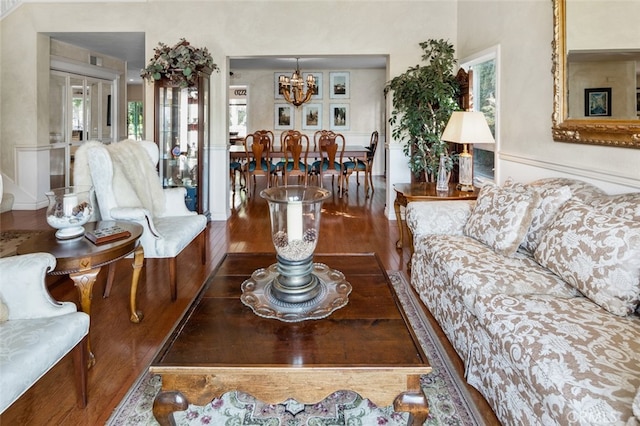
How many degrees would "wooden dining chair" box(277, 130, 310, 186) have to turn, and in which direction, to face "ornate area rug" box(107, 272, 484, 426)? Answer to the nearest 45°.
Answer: approximately 180°

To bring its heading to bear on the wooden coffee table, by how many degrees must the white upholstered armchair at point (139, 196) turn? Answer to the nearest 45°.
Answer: approximately 45° to its right

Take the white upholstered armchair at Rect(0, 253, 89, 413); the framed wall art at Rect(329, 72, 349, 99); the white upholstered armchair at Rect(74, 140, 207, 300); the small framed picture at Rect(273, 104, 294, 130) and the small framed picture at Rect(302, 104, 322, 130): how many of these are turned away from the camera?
0

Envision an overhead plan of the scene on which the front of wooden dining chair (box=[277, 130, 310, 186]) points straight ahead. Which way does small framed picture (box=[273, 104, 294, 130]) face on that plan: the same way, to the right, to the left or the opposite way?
the opposite way

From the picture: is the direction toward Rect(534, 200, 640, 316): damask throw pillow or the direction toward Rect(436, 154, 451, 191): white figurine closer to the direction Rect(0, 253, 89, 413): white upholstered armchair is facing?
the damask throw pillow

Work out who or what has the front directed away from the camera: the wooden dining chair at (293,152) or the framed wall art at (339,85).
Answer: the wooden dining chair

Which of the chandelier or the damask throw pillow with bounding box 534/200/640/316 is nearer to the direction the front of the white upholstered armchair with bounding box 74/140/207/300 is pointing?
the damask throw pillow

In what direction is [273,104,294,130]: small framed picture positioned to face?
toward the camera

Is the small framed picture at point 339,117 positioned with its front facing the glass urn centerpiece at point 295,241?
yes

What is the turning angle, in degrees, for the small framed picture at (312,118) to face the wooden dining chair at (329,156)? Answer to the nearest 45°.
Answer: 0° — it already faces it

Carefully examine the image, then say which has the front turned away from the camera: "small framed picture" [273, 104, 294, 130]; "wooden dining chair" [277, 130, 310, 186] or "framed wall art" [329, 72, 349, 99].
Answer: the wooden dining chair

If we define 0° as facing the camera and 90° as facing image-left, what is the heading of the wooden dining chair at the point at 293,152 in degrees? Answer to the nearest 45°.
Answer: approximately 180°

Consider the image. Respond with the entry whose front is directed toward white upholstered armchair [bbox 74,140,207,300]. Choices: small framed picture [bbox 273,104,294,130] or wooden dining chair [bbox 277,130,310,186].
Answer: the small framed picture

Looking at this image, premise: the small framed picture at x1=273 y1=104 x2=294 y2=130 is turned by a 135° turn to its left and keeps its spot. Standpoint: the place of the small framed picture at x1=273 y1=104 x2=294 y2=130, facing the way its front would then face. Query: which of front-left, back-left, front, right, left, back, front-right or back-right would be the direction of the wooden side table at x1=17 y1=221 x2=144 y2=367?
back-right

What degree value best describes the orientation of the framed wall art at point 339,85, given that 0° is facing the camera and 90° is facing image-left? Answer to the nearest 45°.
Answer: approximately 0°

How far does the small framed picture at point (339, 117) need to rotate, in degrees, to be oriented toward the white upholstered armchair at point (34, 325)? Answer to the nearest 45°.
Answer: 0° — it already faces it

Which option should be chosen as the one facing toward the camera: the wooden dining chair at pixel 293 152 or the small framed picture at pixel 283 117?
the small framed picture

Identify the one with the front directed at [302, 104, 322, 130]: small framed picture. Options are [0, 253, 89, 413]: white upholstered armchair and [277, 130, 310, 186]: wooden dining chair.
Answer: the wooden dining chair
